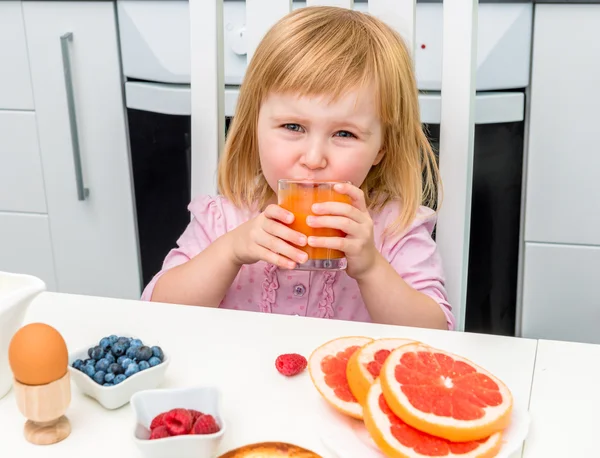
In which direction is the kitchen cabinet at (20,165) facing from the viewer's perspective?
toward the camera

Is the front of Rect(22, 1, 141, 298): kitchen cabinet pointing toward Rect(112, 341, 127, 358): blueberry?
yes

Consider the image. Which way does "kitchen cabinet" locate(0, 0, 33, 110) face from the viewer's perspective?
toward the camera

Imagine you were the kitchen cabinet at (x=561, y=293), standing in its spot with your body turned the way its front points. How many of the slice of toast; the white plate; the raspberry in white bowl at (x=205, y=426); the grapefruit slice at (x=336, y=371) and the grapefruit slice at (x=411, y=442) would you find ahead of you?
5

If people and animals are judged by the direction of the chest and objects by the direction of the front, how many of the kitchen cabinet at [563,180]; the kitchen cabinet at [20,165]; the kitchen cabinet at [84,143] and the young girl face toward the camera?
4

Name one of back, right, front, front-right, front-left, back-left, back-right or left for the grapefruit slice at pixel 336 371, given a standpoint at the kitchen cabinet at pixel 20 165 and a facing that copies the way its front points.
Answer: front

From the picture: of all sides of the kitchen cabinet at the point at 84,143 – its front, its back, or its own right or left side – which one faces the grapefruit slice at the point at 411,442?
front

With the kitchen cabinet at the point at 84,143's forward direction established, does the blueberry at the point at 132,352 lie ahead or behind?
ahead

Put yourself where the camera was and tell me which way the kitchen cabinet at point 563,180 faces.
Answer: facing the viewer

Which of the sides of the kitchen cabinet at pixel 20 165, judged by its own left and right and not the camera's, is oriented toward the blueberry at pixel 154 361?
front

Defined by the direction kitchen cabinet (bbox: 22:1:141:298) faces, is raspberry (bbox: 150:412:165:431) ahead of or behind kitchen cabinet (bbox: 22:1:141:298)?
ahead

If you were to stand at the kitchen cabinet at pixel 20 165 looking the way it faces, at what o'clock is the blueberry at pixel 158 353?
The blueberry is roughly at 12 o'clock from the kitchen cabinet.

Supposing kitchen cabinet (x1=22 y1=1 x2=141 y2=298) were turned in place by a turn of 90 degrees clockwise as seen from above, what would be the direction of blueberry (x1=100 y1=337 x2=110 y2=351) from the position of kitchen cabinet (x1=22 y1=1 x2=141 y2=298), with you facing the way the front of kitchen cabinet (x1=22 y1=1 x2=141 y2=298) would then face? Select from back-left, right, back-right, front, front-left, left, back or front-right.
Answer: left

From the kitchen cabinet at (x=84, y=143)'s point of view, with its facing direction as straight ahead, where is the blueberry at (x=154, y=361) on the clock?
The blueberry is roughly at 12 o'clock from the kitchen cabinet.

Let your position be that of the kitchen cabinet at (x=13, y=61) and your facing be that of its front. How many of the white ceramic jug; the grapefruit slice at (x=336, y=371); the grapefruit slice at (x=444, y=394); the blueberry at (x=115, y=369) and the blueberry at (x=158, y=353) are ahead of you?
5
